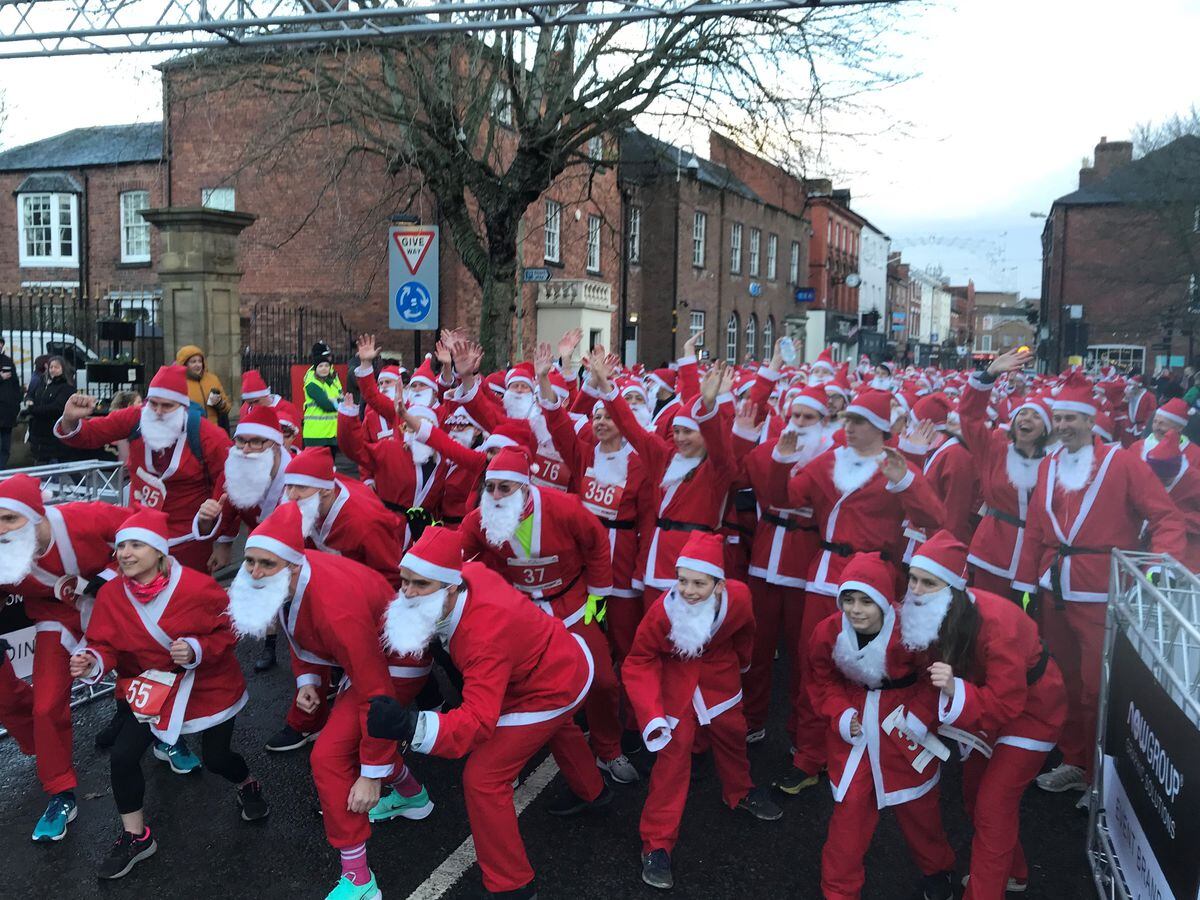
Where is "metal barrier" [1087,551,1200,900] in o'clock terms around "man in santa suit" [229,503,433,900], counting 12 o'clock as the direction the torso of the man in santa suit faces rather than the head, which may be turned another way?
The metal barrier is roughly at 8 o'clock from the man in santa suit.

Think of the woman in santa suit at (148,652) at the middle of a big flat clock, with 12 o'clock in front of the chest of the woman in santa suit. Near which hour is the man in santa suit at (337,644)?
The man in santa suit is roughly at 9 o'clock from the woman in santa suit.

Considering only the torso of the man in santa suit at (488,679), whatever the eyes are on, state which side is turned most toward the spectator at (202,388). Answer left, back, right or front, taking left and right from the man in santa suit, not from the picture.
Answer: right

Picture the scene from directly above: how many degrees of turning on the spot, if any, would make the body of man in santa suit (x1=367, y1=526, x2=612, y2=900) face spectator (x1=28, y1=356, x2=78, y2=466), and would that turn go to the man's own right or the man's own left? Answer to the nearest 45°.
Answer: approximately 90° to the man's own right

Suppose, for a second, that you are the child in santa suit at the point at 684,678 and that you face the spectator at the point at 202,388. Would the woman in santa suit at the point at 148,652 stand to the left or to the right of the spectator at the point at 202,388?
left

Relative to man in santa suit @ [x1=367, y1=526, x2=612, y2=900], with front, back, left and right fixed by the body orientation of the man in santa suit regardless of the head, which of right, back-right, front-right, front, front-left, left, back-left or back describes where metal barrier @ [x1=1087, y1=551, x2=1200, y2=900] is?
back-left

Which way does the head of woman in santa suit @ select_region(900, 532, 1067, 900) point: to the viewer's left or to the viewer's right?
to the viewer's left

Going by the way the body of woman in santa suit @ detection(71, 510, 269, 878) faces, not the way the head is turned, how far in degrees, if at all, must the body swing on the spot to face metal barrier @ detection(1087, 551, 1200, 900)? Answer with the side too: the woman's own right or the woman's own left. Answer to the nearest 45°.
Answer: approximately 90° to the woman's own left

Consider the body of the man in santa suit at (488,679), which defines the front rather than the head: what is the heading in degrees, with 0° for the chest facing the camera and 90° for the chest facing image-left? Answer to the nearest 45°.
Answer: approximately 45°

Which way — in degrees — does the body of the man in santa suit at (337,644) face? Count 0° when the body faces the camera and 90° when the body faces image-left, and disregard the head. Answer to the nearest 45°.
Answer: approximately 45°
